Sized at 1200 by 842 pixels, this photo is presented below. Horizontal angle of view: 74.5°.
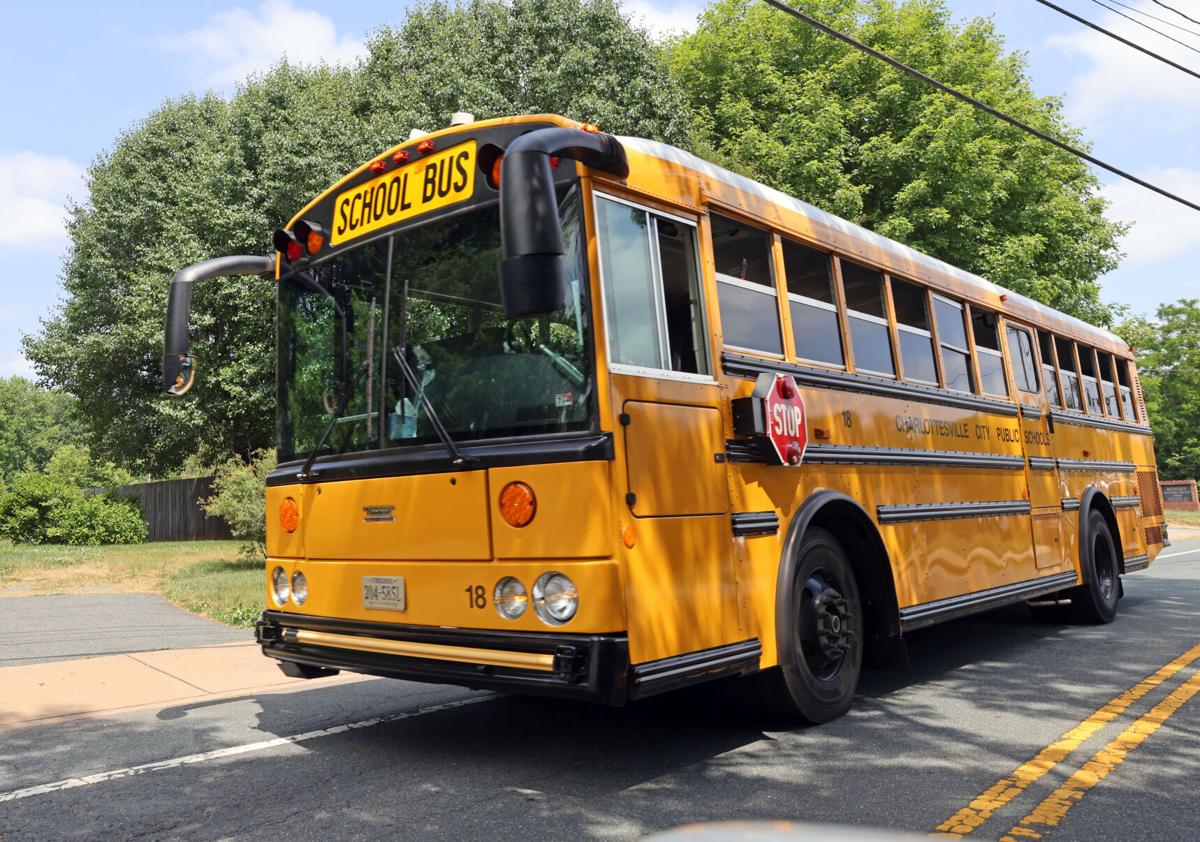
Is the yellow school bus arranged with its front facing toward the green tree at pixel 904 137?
no

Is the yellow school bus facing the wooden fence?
no

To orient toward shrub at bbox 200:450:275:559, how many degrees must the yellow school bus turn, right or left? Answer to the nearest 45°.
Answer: approximately 90° to its right

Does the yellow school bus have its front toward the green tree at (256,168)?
no

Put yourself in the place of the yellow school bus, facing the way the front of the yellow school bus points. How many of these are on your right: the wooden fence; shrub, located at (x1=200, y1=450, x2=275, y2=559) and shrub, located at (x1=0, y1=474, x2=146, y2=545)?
3

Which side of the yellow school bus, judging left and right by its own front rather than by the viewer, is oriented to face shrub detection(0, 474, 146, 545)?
right

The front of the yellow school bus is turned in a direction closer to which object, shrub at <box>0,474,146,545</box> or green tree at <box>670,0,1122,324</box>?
the shrub

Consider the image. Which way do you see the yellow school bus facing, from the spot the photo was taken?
facing the viewer and to the left of the viewer
